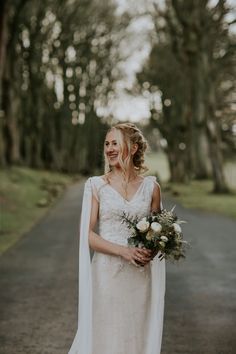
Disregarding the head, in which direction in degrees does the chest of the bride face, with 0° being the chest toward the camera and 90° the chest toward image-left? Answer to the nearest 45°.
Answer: approximately 0°
